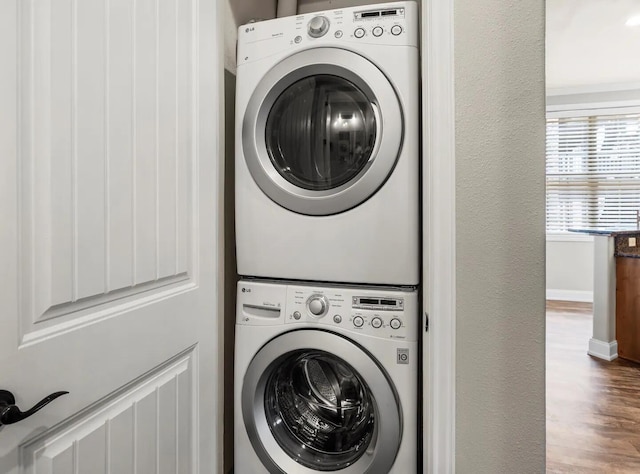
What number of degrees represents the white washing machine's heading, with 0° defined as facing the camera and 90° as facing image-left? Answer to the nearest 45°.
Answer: approximately 0°

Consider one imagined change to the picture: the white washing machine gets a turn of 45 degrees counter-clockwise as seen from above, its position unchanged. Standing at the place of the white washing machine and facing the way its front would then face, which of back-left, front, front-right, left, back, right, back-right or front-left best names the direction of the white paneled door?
right

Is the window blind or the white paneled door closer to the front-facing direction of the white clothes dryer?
the white paneled door

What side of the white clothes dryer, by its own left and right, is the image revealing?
front

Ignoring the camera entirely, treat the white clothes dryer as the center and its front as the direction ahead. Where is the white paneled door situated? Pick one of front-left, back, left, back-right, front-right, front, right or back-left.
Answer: front-right
